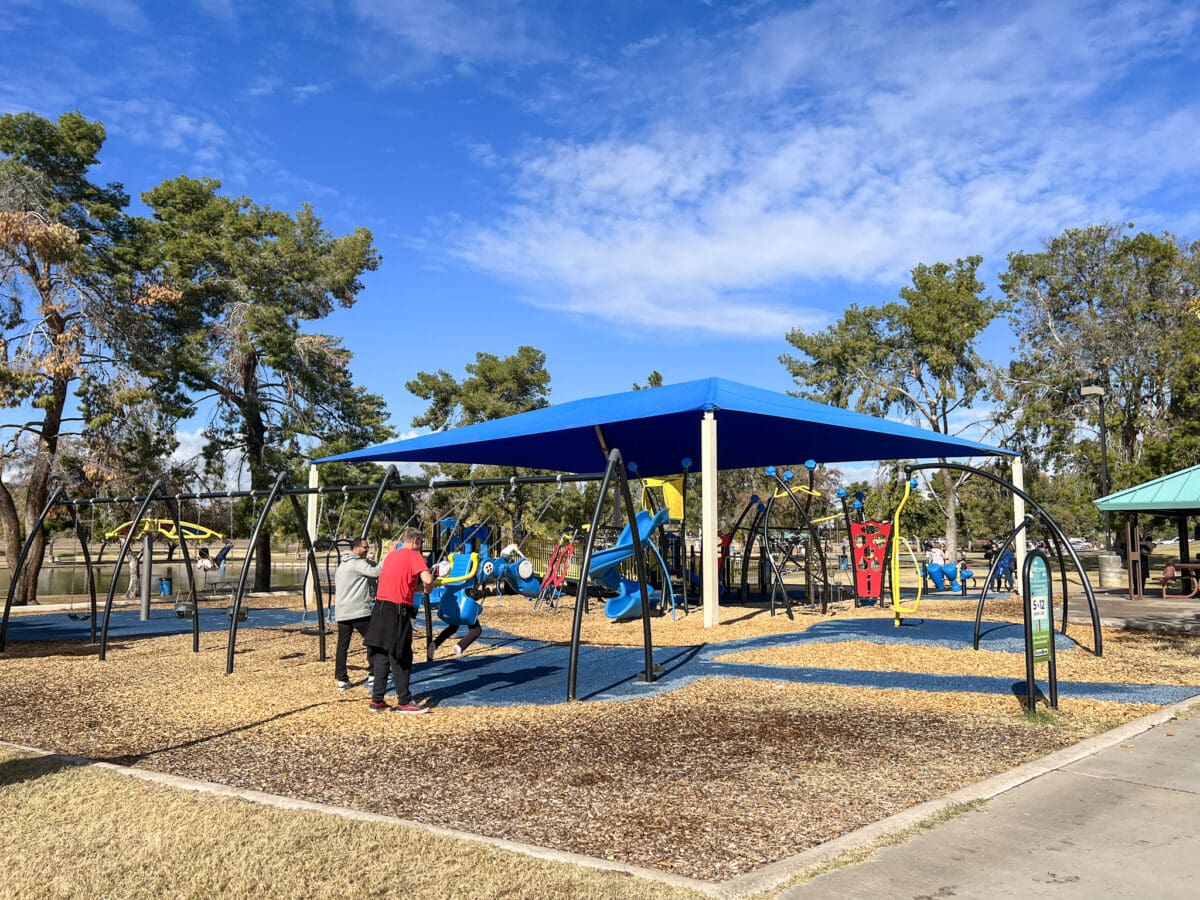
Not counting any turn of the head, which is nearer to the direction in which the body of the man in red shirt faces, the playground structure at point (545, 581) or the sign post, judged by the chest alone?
the playground structure

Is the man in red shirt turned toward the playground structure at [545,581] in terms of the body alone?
yes

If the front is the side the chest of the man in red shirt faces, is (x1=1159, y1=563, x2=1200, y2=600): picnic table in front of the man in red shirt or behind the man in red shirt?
in front

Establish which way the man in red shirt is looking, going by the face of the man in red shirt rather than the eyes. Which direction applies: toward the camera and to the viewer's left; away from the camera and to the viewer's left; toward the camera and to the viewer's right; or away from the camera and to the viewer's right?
away from the camera and to the viewer's right

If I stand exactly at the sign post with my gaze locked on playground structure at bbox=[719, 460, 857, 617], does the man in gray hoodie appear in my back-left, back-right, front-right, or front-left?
front-left

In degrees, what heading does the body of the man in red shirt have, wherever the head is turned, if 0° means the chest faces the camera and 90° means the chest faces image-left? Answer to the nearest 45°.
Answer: approximately 225°

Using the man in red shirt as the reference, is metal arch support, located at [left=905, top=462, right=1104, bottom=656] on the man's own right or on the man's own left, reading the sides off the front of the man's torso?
on the man's own right

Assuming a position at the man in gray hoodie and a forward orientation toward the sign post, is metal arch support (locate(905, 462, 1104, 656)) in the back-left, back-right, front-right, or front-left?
front-left

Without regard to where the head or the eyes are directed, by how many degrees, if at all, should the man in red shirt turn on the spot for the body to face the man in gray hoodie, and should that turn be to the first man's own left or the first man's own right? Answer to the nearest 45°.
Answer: approximately 45° to the first man's own left

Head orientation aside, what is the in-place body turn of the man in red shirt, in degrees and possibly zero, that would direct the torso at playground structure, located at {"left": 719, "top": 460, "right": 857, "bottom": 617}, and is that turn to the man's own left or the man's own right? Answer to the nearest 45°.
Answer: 0° — they already face it

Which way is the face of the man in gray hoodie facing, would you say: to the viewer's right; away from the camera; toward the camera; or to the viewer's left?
to the viewer's right
